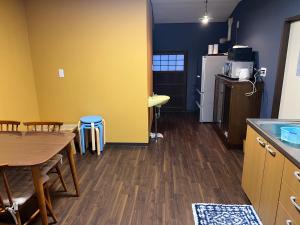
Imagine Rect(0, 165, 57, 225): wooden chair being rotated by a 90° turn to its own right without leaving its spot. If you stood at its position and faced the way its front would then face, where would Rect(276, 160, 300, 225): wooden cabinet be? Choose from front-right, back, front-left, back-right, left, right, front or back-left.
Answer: front

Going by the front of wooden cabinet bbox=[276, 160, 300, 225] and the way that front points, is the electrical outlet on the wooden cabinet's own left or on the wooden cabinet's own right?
on the wooden cabinet's own right

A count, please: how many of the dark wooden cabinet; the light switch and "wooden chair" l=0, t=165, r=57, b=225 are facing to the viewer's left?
1

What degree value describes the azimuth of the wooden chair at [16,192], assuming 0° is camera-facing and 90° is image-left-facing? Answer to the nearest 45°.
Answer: approximately 225°

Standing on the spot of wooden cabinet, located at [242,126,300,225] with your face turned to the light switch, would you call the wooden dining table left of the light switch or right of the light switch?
left

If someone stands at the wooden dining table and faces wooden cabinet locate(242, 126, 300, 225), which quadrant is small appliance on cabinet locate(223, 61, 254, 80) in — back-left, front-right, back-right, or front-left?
front-left

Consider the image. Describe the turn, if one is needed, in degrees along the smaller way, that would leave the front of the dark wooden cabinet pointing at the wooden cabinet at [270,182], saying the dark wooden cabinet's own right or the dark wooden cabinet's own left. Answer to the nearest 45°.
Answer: approximately 90° to the dark wooden cabinet's own left

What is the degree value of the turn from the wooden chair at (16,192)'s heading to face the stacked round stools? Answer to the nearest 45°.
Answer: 0° — it already faces it

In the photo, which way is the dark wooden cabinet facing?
to the viewer's left

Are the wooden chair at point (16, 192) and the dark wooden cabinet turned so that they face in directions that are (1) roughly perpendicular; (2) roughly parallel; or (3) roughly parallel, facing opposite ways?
roughly perpendicular

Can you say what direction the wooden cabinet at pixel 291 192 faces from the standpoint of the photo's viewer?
facing the viewer and to the left of the viewer

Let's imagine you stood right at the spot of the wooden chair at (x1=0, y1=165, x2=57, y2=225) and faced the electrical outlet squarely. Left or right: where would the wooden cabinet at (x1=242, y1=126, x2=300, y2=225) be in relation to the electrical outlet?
right
